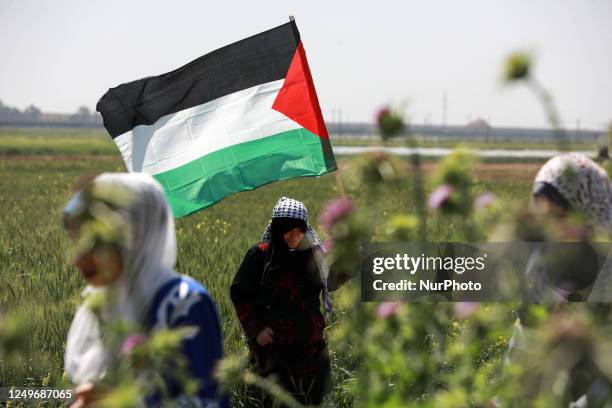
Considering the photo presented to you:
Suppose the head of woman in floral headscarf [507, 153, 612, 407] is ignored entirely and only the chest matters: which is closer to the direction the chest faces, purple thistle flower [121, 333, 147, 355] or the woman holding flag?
the purple thistle flower

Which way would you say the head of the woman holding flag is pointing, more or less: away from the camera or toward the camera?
toward the camera

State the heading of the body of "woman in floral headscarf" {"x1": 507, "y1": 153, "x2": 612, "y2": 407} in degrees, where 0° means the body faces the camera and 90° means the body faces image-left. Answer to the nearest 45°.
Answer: approximately 45°

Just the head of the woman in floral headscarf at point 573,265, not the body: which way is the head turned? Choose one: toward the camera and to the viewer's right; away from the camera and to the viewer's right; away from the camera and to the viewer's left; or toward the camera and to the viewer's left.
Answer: toward the camera and to the viewer's left
